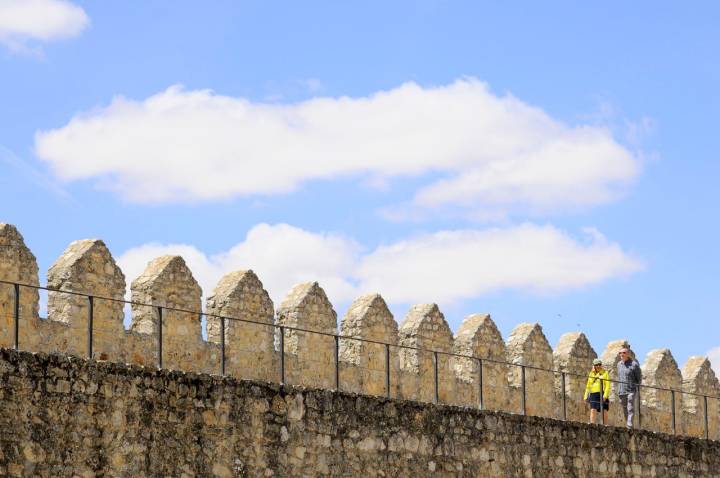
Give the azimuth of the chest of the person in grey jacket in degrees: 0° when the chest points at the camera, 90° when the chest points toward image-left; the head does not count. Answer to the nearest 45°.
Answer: approximately 45°

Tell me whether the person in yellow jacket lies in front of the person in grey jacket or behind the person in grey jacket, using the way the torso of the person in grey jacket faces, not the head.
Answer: in front
